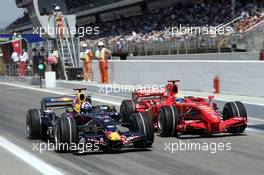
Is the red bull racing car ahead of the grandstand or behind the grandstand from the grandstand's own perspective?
ahead

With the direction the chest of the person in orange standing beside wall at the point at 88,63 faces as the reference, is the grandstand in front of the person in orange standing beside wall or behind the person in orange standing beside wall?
behind

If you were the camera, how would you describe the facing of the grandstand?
facing the viewer and to the left of the viewer

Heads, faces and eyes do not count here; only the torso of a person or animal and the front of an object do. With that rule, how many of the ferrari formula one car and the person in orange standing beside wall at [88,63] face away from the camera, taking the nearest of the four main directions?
0

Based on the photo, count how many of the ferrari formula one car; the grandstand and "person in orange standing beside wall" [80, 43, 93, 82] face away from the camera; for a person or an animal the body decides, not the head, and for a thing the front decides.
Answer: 0

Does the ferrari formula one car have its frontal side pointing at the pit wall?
no

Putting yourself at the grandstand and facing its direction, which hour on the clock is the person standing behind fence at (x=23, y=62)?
The person standing behind fence is roughly at 2 o'clock from the grandstand.

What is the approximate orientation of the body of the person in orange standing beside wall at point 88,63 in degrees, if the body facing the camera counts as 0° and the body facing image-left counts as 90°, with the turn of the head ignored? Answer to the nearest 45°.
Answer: approximately 45°

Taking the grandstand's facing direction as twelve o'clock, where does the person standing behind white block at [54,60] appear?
The person standing behind white block is roughly at 1 o'clock from the grandstand.
